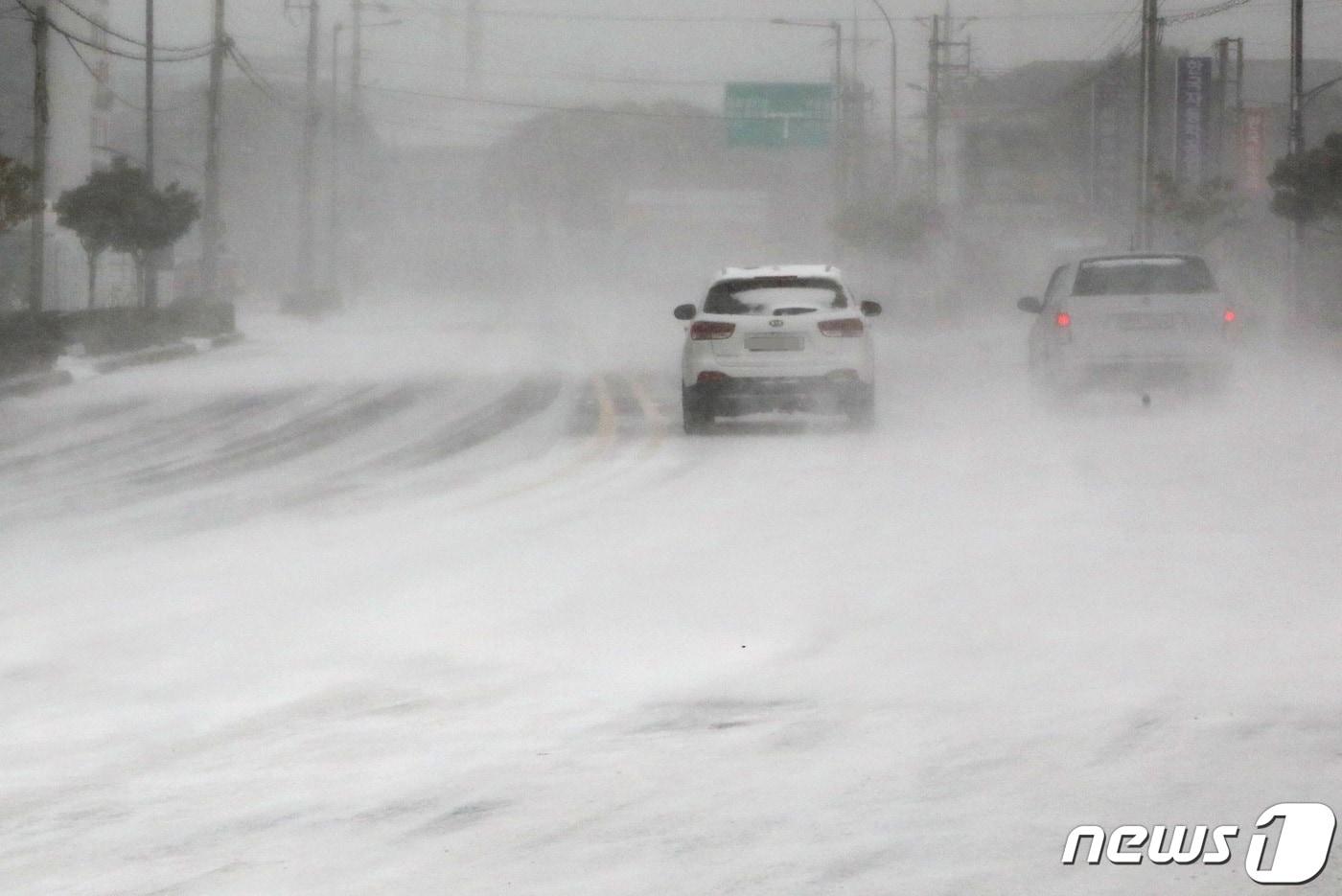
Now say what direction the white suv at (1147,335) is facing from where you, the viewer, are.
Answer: facing away from the viewer

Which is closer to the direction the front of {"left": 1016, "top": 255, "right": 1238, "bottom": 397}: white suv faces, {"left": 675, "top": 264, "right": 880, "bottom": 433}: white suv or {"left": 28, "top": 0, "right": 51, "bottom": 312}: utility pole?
the utility pole

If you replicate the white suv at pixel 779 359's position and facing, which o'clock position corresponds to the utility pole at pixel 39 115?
The utility pole is roughly at 11 o'clock from the white suv.

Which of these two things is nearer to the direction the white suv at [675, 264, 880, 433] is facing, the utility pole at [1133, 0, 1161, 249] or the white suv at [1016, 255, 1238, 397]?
the utility pole

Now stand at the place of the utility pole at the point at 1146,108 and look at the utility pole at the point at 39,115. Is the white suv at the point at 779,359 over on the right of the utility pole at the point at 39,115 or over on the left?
left

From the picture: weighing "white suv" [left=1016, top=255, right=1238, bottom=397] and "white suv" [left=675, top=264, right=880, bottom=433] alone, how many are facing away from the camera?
2

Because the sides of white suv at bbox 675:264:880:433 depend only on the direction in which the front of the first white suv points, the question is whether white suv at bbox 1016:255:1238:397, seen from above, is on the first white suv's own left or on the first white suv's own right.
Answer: on the first white suv's own right

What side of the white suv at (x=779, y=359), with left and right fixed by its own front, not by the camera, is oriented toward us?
back

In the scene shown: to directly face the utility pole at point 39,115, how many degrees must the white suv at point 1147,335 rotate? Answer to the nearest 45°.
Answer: approximately 45° to its left
